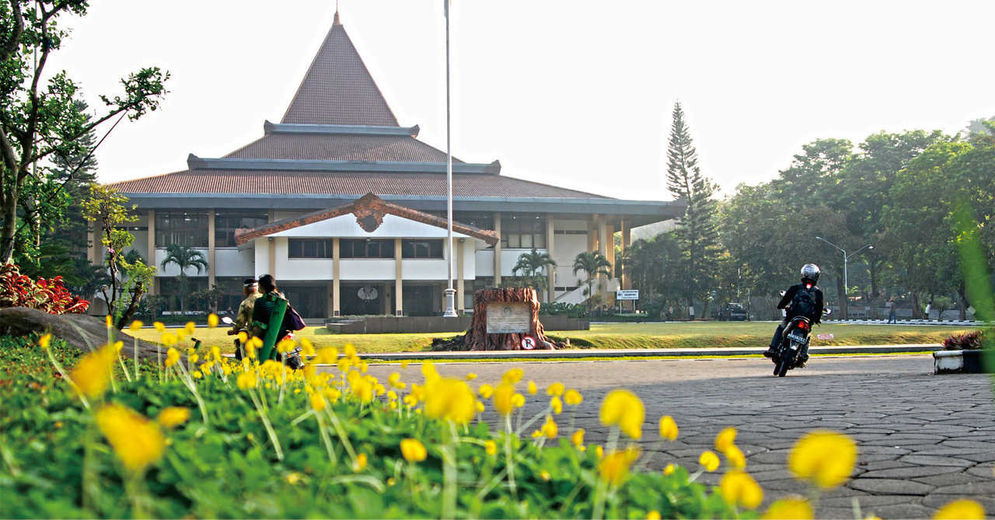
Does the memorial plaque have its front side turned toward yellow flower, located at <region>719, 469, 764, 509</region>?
yes

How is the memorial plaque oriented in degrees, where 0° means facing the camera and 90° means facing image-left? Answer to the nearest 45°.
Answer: approximately 0°

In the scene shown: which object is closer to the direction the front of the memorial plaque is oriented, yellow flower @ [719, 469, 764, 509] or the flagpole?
the yellow flower

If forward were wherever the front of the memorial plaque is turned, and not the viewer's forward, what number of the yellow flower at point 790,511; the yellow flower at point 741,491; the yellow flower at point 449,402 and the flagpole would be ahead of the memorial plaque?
3

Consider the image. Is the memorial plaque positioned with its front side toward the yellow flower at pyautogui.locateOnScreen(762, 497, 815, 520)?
yes

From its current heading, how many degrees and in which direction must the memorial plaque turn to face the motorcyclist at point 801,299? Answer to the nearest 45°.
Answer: approximately 45° to its left

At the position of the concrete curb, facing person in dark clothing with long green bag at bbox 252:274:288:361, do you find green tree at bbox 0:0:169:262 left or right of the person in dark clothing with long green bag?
right

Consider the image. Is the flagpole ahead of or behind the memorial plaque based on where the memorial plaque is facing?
behind

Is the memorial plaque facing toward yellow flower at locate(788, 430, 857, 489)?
yes

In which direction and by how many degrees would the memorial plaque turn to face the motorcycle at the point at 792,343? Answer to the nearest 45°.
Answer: approximately 45° to its left
